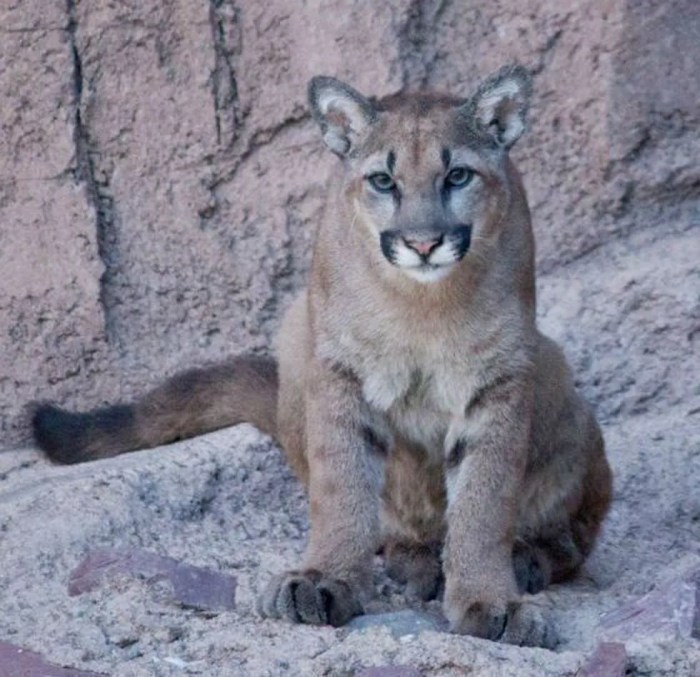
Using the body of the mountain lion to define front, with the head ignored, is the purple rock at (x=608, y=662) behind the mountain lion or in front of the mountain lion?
in front

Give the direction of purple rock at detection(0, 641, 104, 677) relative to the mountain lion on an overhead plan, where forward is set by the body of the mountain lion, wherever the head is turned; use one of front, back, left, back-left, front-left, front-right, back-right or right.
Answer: front-right

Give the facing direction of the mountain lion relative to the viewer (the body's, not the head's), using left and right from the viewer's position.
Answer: facing the viewer
